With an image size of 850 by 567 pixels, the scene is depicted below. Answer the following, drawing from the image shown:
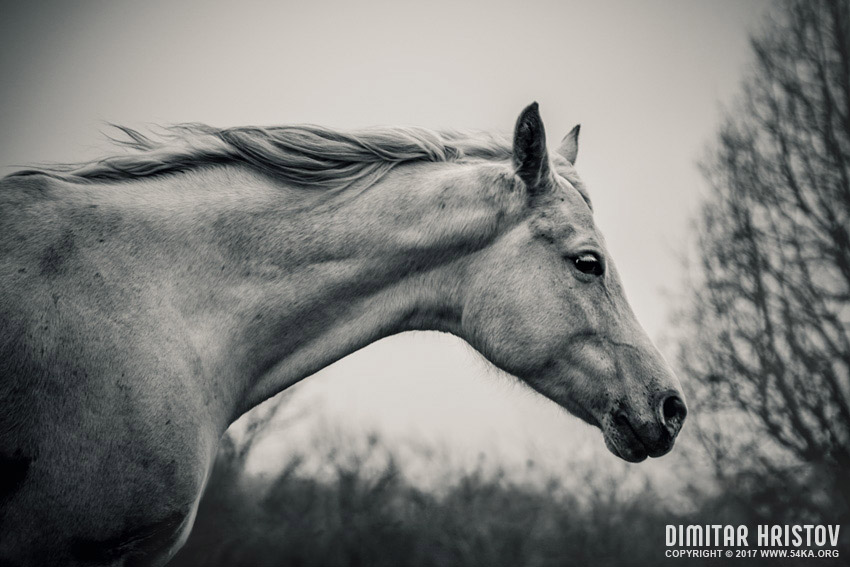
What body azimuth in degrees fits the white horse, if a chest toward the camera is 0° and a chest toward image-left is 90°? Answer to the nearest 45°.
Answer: approximately 270°
